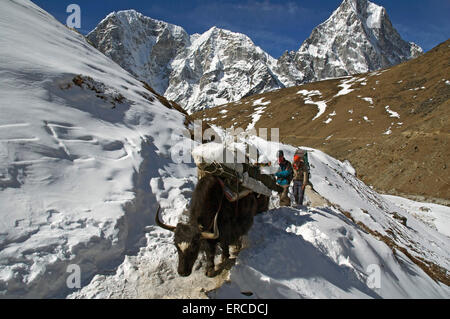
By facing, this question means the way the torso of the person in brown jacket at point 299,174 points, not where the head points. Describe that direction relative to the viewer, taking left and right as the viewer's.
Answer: facing the viewer and to the left of the viewer

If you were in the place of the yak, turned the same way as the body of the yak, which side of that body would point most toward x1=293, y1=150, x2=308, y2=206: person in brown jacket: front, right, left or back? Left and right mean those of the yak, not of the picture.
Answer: back

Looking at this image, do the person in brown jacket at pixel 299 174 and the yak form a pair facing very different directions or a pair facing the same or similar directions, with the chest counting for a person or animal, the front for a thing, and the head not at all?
same or similar directions

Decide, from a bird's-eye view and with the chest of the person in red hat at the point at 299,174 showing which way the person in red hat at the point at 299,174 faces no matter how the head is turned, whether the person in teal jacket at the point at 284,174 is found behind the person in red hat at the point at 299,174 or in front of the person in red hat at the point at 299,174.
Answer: in front

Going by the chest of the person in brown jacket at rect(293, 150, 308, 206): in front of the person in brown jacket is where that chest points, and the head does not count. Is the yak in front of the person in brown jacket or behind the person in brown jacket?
in front

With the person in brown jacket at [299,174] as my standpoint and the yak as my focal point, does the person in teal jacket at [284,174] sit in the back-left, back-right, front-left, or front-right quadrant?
front-right

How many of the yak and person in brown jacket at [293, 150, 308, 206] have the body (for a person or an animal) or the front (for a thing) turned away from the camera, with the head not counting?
0

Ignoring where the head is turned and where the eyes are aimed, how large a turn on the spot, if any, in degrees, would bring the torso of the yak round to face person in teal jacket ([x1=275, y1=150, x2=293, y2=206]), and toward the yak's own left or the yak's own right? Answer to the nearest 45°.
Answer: approximately 180°
